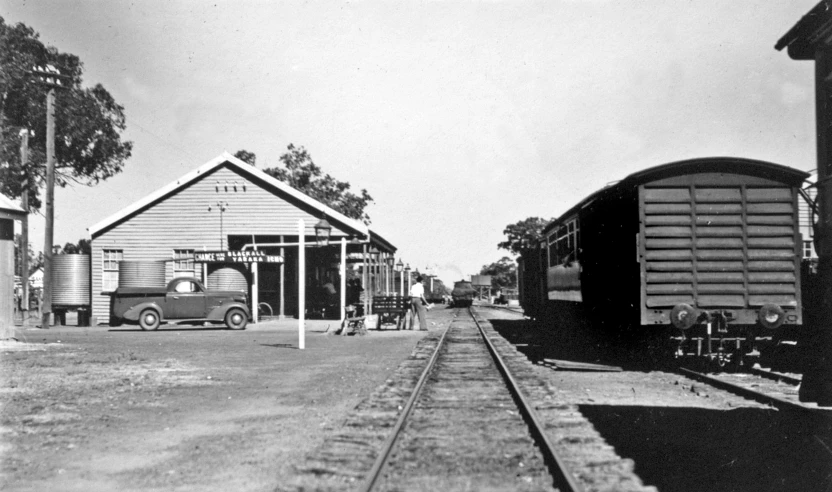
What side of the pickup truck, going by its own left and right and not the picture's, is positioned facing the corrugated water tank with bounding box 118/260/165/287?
left

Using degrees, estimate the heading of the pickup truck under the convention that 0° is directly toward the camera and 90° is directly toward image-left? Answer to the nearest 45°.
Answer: approximately 270°

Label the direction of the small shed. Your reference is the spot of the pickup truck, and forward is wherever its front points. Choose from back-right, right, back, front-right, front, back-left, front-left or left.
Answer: back-right

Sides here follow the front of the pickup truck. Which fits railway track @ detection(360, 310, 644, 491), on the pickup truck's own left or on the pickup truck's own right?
on the pickup truck's own right

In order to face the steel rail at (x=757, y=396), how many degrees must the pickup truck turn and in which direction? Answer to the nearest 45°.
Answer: approximately 90° to its right

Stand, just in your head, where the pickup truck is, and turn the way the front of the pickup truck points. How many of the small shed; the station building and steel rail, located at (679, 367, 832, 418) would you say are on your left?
1

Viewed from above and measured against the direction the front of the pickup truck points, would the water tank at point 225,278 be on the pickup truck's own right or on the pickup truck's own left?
on the pickup truck's own left

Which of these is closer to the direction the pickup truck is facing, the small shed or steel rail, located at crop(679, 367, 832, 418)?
the steel rail

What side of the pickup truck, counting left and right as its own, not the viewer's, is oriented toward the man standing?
front

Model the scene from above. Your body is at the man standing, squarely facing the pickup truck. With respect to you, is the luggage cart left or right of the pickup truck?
right

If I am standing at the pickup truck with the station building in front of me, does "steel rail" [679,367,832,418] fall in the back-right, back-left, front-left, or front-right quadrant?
back-right
